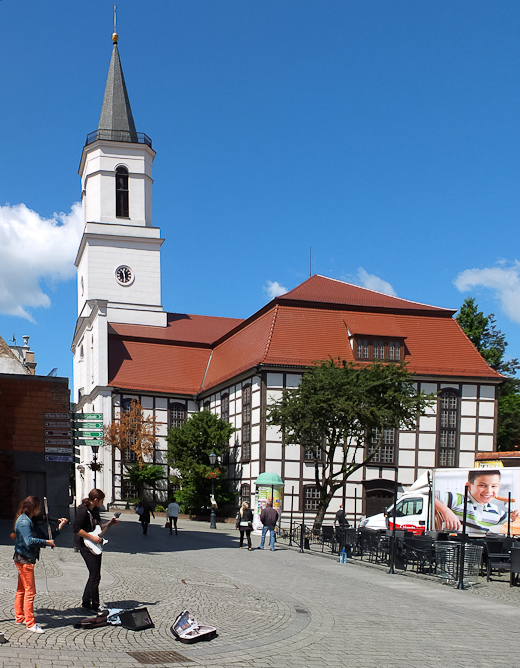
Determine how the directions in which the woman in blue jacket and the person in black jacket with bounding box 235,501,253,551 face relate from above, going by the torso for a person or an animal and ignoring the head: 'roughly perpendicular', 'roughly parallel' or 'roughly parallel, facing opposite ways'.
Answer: roughly perpendicular

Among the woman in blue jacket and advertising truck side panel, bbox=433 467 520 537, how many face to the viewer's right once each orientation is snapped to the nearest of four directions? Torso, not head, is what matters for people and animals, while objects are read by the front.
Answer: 1

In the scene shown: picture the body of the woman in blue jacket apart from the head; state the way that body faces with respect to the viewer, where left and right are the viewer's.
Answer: facing to the right of the viewer

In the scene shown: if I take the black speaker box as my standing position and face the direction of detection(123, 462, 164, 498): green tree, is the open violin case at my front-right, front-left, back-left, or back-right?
back-right

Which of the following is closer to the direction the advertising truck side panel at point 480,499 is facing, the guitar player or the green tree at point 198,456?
the guitar player
